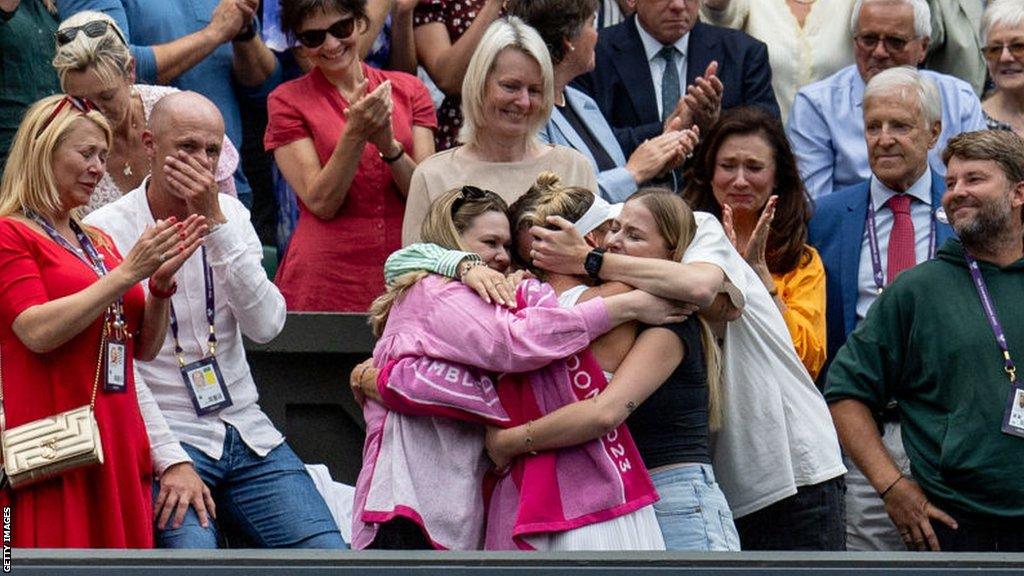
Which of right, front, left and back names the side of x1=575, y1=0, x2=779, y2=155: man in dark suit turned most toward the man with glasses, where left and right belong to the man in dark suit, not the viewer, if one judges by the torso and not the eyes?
left

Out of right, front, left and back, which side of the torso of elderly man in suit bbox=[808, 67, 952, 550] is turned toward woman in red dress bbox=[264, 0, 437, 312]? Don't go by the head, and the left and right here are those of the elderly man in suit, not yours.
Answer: right

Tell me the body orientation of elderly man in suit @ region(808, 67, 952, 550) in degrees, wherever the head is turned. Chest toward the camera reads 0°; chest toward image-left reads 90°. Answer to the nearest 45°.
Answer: approximately 0°

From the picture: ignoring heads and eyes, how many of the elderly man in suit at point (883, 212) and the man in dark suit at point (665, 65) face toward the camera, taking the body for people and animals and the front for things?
2

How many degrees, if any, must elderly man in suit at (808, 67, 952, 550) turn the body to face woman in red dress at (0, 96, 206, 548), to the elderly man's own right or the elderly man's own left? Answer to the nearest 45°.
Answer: approximately 45° to the elderly man's own right

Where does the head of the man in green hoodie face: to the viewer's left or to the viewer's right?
to the viewer's left

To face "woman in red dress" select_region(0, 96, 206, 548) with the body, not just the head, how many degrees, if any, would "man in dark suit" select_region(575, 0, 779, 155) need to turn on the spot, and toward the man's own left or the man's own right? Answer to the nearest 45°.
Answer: approximately 45° to the man's own right

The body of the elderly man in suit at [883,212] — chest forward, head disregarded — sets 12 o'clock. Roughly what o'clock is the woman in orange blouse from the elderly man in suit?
The woman in orange blouse is roughly at 2 o'clock from the elderly man in suit.

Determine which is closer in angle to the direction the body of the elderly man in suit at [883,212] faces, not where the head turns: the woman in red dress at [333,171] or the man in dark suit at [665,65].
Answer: the woman in red dress
